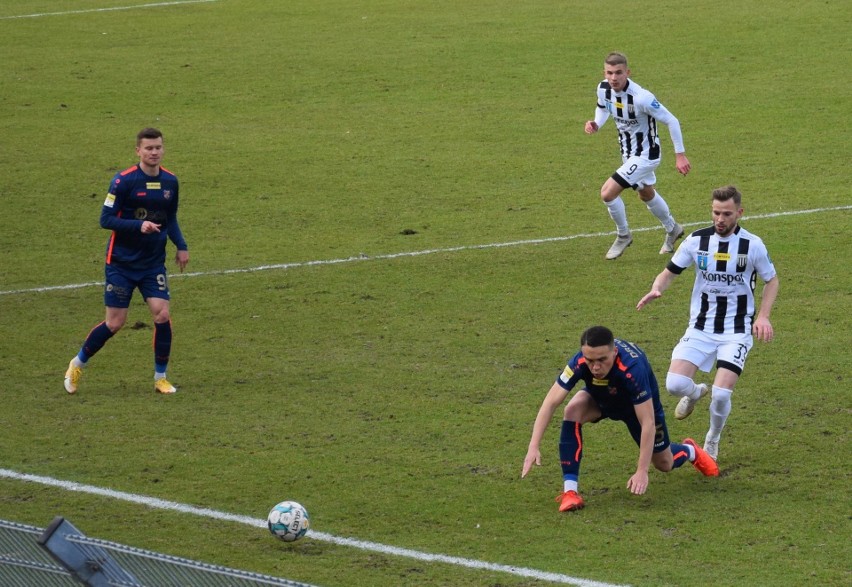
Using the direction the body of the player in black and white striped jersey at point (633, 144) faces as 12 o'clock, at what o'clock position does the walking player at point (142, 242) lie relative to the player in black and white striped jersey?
The walking player is roughly at 12 o'clock from the player in black and white striped jersey.

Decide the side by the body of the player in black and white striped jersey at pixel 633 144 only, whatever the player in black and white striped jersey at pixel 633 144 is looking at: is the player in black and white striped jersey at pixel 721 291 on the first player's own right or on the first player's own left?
on the first player's own left

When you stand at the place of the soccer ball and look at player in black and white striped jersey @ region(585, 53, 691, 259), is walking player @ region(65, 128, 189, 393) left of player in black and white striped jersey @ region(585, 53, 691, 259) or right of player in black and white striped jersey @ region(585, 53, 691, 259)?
left

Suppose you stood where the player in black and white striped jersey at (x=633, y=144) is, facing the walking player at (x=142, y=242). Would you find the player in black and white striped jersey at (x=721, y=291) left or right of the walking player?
left

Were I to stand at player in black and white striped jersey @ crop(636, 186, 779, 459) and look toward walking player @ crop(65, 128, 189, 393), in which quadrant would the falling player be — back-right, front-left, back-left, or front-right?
front-left

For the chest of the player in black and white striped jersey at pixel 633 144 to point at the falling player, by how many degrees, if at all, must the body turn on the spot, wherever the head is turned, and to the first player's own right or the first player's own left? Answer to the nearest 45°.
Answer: approximately 45° to the first player's own left

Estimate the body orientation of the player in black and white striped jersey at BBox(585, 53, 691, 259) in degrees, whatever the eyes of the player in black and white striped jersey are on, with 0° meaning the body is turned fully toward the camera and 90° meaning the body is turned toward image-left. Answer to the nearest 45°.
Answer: approximately 45°

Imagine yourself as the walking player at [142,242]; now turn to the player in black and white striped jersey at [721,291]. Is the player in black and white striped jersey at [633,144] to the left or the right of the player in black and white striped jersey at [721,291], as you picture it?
left

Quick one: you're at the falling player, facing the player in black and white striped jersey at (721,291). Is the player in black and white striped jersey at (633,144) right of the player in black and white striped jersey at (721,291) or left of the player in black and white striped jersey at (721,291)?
left

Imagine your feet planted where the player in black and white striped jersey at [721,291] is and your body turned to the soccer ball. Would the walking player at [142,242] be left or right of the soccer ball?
right

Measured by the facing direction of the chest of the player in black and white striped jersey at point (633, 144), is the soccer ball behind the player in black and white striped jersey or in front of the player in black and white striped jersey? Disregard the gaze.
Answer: in front

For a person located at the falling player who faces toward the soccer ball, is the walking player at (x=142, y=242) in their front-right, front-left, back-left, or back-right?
front-right
